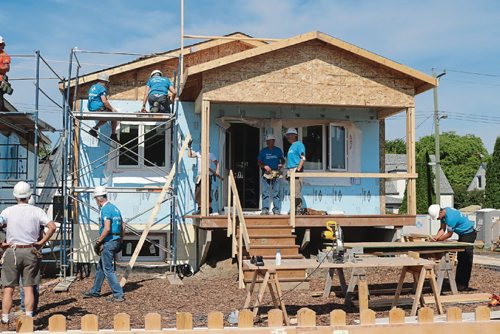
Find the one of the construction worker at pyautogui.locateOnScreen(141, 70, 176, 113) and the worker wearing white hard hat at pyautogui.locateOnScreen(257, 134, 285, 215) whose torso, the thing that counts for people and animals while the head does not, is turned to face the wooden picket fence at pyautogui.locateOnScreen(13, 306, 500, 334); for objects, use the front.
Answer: the worker wearing white hard hat

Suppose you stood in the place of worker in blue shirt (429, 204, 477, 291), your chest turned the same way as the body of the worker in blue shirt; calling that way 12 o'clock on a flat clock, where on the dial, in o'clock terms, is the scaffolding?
The scaffolding is roughly at 12 o'clock from the worker in blue shirt.

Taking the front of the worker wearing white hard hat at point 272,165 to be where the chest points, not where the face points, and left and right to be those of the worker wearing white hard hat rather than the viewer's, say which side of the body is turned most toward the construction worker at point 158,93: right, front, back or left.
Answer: right

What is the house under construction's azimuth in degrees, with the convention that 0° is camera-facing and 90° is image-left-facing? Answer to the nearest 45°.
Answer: approximately 0°

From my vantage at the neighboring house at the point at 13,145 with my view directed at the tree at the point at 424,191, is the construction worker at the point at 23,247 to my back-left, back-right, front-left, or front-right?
back-right

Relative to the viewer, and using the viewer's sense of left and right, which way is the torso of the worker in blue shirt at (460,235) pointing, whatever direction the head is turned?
facing to the left of the viewer

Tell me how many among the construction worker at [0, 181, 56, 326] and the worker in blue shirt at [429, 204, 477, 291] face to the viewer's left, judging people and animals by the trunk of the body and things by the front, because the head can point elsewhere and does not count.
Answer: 1
